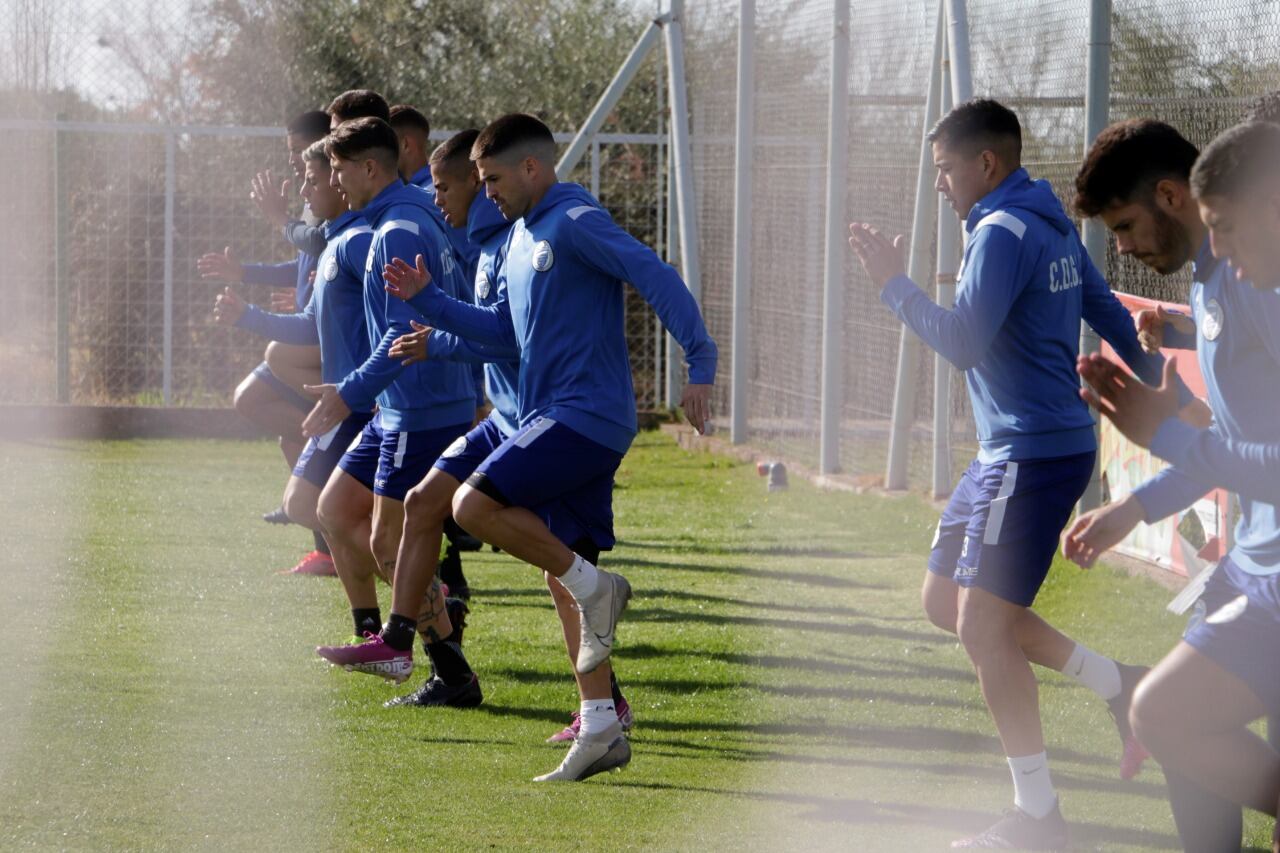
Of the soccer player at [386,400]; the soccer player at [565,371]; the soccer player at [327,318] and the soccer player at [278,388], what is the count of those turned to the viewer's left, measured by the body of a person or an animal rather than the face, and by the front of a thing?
4

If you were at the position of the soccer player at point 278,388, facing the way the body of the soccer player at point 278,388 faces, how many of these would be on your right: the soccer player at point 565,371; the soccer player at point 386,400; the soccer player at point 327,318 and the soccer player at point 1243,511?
0

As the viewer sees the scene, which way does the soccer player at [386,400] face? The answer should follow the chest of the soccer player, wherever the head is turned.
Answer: to the viewer's left

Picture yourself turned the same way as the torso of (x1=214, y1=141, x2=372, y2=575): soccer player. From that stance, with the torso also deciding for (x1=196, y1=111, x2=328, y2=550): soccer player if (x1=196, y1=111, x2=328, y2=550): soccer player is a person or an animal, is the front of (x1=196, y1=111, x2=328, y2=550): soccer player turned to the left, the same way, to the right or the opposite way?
the same way

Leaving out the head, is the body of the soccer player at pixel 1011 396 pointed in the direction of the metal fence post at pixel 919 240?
no

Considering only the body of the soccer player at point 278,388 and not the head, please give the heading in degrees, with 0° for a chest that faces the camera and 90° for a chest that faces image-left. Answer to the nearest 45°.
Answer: approximately 90°

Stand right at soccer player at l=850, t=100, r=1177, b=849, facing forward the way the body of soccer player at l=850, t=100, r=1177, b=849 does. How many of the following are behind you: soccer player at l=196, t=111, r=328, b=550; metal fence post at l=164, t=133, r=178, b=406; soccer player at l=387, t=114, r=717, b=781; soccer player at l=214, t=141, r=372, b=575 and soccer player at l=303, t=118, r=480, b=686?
0

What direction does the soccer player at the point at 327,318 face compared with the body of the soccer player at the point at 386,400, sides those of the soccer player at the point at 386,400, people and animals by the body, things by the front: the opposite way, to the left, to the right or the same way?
the same way

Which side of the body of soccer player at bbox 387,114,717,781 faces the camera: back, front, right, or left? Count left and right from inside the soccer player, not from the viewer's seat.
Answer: left

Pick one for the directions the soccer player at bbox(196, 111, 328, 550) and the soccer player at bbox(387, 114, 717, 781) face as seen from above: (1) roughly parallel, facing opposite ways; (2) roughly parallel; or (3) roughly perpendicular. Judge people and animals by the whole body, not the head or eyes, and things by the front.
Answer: roughly parallel

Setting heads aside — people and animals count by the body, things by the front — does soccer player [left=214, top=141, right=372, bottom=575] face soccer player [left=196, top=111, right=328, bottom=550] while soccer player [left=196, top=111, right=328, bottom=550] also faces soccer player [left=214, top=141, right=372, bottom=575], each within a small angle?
no

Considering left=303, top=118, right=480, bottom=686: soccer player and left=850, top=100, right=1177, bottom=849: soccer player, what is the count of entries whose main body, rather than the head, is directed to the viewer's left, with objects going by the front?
2
